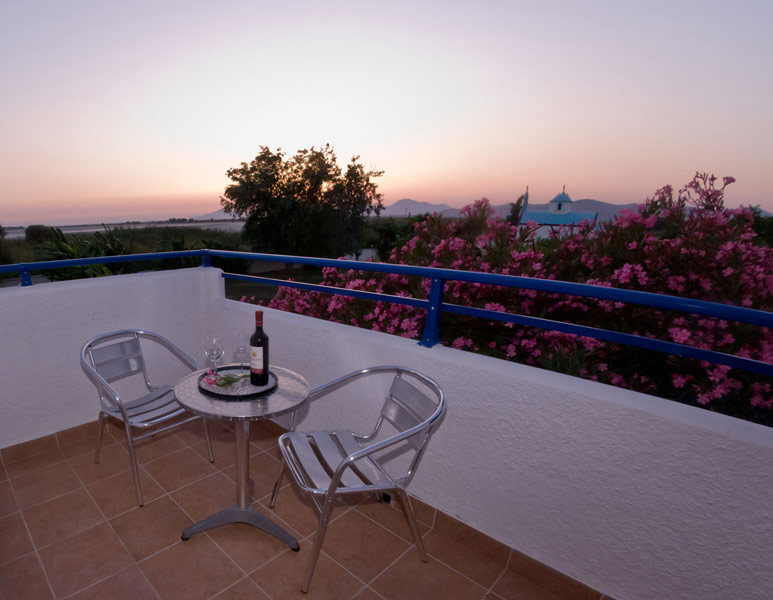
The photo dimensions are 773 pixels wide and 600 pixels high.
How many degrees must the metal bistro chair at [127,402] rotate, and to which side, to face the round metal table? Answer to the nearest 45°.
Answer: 0° — it already faces it

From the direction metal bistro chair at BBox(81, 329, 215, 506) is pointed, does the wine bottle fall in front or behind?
in front

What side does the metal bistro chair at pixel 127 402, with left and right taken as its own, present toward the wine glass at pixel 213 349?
front

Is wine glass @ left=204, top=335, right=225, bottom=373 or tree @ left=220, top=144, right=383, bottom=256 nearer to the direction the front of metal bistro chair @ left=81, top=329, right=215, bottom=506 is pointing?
the wine glass

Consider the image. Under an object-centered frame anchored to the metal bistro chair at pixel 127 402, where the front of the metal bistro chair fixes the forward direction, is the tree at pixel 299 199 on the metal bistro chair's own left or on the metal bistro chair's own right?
on the metal bistro chair's own left

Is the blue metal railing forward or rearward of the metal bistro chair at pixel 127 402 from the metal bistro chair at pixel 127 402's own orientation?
forward

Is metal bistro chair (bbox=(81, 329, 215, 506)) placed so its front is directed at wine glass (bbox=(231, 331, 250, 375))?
yes

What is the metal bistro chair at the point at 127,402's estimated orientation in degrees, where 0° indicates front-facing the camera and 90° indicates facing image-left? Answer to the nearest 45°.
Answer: approximately 315°

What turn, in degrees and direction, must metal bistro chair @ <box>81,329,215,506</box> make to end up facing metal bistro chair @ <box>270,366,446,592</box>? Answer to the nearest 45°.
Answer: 0° — it already faces it

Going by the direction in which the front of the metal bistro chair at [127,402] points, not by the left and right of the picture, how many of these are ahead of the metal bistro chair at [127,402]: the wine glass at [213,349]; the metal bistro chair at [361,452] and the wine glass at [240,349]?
3
